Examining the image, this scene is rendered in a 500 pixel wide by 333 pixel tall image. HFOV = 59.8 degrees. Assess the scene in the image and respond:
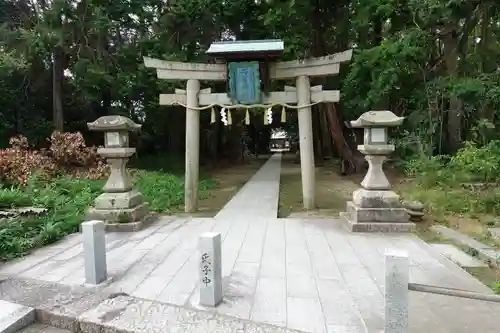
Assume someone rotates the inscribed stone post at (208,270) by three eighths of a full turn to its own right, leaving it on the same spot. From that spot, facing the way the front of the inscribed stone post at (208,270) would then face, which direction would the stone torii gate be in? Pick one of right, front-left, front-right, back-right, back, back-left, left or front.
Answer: front

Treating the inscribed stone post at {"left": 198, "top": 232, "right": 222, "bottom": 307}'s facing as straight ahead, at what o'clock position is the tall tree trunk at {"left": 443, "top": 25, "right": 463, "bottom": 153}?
The tall tree trunk is roughly at 6 o'clock from the inscribed stone post.

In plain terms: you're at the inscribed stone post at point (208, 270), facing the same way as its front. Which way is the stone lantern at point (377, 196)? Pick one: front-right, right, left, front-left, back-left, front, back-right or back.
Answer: back

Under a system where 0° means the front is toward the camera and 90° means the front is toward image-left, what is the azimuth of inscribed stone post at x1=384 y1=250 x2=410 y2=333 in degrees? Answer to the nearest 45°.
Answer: approximately 0°

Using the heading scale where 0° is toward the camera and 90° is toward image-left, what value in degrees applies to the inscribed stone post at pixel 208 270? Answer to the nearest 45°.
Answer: approximately 45°

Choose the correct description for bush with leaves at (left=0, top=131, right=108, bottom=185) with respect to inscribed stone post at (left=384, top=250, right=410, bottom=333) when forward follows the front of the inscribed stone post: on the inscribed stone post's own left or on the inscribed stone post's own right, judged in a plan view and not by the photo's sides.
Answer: on the inscribed stone post's own right

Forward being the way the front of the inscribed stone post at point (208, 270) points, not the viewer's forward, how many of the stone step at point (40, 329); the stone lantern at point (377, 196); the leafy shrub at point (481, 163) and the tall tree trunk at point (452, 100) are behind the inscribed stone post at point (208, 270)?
3

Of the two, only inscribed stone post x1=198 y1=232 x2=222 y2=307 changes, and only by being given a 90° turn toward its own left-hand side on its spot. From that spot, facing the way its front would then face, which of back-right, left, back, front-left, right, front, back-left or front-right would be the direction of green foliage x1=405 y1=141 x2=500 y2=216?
left

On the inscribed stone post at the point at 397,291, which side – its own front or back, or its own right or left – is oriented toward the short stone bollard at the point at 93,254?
right
